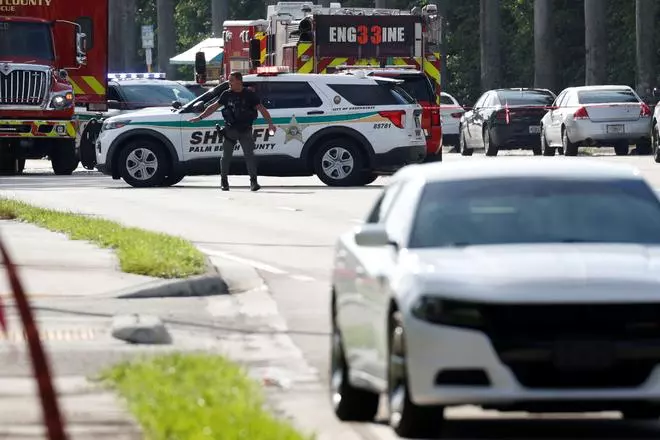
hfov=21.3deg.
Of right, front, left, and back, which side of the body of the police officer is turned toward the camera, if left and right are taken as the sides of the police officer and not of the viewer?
front

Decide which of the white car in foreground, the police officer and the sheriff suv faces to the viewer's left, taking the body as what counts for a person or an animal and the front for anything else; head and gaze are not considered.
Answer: the sheriff suv

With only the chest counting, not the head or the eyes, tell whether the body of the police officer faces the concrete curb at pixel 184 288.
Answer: yes

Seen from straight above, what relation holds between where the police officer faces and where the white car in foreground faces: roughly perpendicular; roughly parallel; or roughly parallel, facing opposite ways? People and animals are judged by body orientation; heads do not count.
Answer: roughly parallel

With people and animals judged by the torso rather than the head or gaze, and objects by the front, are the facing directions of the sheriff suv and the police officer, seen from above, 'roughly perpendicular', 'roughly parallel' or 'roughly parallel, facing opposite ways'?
roughly perpendicular

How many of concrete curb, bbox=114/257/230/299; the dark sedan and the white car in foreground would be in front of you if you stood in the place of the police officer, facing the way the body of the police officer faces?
2

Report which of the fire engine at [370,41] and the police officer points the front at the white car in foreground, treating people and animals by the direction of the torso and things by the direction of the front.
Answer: the police officer

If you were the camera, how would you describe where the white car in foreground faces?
facing the viewer

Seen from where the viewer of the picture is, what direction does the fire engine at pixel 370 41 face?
facing away from the viewer and to the left of the viewer

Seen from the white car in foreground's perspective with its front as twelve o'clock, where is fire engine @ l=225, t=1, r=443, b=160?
The fire engine is roughly at 6 o'clock from the white car in foreground.

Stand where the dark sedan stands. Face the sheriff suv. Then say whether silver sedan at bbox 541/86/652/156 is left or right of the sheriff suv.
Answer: left

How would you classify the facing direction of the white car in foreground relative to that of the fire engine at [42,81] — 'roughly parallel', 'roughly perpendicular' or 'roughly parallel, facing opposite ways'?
roughly parallel

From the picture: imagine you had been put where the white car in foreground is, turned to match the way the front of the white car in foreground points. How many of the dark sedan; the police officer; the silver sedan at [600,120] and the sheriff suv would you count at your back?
4

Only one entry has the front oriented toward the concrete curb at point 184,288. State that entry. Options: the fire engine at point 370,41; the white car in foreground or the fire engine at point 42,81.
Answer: the fire engine at point 42,81

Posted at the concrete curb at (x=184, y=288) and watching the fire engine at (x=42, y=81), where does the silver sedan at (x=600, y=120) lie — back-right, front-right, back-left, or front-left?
front-right

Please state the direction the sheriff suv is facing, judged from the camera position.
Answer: facing to the left of the viewer

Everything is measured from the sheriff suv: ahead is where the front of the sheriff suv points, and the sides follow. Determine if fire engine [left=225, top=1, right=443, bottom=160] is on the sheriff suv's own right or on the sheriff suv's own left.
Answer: on the sheriff suv's own right
